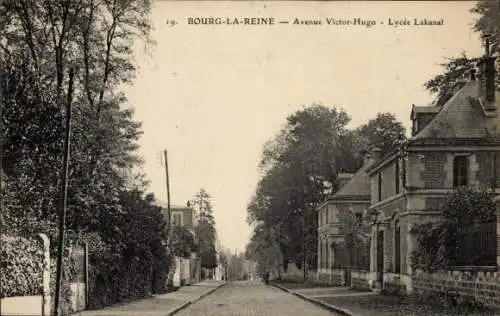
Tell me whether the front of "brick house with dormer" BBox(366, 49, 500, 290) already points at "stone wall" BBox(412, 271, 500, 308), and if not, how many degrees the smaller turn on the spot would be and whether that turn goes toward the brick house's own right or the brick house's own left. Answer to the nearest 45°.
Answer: approximately 90° to the brick house's own left

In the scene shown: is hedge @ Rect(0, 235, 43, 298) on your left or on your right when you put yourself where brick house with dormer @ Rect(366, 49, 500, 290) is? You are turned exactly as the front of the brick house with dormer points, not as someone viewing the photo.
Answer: on your left

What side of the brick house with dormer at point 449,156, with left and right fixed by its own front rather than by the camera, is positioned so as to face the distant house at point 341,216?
right

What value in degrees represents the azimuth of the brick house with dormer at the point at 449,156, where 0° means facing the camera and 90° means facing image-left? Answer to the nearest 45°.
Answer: approximately 90°

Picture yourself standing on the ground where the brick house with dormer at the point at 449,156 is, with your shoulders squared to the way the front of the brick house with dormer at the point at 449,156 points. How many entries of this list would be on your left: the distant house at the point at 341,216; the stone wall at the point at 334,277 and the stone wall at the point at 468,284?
1

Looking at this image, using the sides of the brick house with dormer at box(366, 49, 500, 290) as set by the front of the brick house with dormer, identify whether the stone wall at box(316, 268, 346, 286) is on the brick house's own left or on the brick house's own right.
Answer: on the brick house's own right

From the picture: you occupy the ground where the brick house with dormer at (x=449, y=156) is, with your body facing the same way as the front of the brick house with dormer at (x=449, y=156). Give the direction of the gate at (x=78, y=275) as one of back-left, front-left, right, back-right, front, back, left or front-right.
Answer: front-left
